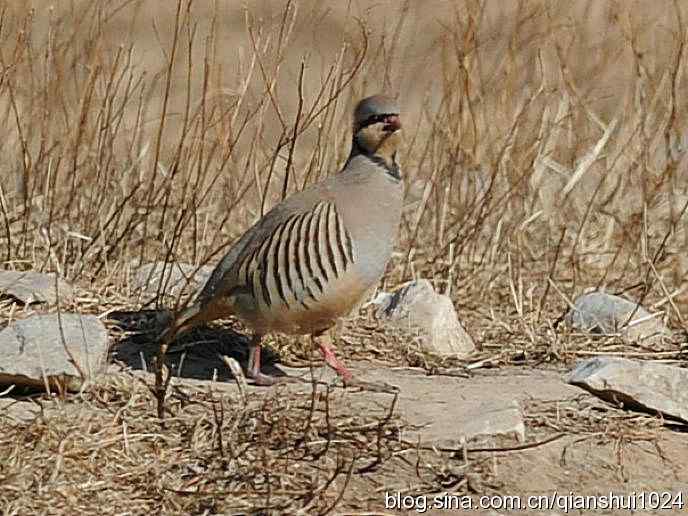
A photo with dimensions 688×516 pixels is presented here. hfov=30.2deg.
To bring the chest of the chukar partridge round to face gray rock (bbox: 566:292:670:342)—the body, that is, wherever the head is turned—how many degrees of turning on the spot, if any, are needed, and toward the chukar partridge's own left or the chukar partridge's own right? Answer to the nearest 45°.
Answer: approximately 45° to the chukar partridge's own left

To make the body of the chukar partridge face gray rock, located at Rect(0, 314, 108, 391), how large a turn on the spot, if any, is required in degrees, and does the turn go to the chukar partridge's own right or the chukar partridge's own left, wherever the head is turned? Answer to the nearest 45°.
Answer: approximately 180°

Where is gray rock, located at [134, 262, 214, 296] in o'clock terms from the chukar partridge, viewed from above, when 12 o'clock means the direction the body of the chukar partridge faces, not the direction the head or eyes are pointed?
The gray rock is roughly at 8 o'clock from the chukar partridge.

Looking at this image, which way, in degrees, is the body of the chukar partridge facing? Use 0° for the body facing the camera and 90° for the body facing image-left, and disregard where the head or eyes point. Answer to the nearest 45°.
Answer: approximately 270°

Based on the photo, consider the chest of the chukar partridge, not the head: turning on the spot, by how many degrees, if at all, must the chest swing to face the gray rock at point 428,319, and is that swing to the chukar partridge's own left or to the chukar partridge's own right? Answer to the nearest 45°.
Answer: approximately 45° to the chukar partridge's own left

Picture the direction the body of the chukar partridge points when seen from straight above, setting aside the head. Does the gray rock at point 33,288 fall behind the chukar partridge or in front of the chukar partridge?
behind

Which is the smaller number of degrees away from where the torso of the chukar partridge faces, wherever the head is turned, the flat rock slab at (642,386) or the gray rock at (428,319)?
the flat rock slab
